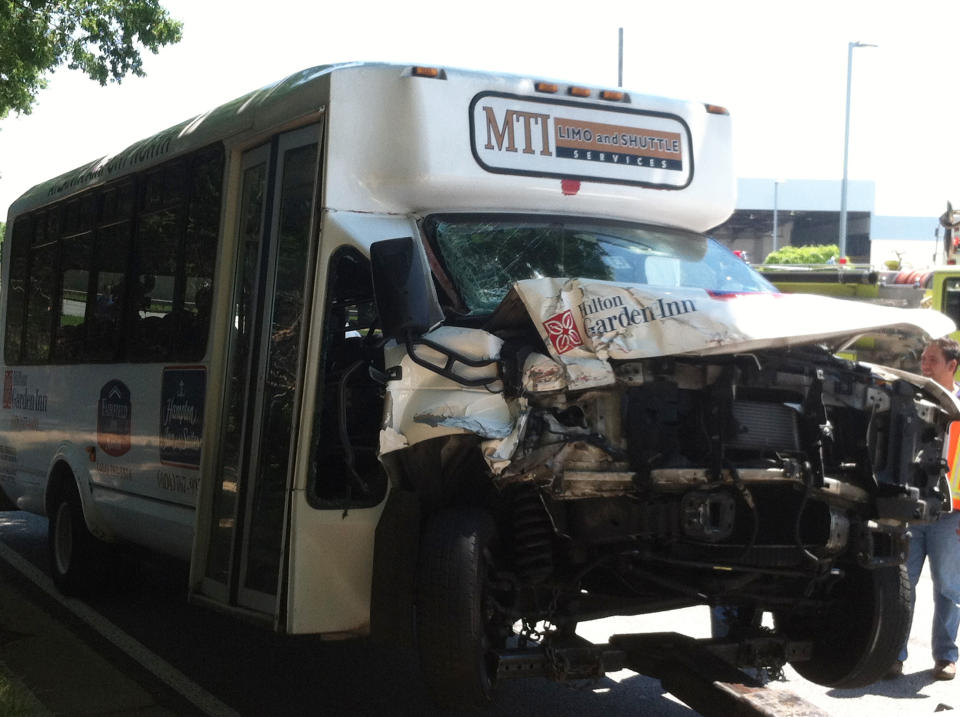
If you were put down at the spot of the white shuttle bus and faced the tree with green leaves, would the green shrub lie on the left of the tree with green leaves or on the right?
right

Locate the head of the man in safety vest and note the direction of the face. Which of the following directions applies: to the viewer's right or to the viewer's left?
to the viewer's left

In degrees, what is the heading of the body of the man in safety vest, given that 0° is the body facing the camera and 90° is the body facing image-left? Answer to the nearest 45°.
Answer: approximately 45°

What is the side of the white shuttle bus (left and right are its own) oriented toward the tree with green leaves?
back

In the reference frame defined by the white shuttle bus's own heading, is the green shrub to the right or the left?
on its left

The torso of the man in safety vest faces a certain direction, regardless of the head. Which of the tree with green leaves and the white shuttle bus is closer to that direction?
the white shuttle bus
